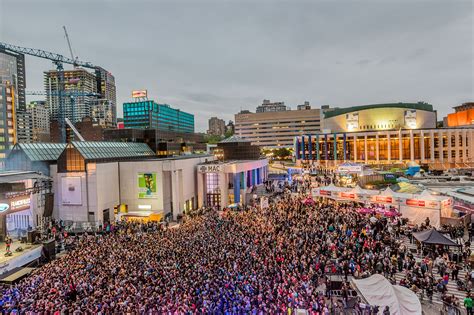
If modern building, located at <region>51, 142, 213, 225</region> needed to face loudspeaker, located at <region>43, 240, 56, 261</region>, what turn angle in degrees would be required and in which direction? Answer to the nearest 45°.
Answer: approximately 45° to its right

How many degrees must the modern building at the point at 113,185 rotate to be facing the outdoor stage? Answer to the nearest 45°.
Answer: approximately 90° to its right

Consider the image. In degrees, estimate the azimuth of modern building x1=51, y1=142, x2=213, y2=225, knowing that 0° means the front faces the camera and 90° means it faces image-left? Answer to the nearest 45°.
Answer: approximately 315°

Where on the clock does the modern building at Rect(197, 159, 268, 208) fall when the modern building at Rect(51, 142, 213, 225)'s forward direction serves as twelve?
the modern building at Rect(197, 159, 268, 208) is roughly at 10 o'clock from the modern building at Rect(51, 142, 213, 225).

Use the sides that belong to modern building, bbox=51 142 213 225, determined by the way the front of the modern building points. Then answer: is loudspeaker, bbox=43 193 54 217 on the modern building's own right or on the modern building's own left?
on the modern building's own right

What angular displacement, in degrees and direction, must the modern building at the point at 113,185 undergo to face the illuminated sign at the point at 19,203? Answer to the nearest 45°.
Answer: approximately 90° to its right
